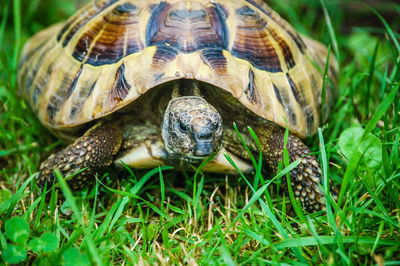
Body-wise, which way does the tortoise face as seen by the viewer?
toward the camera
